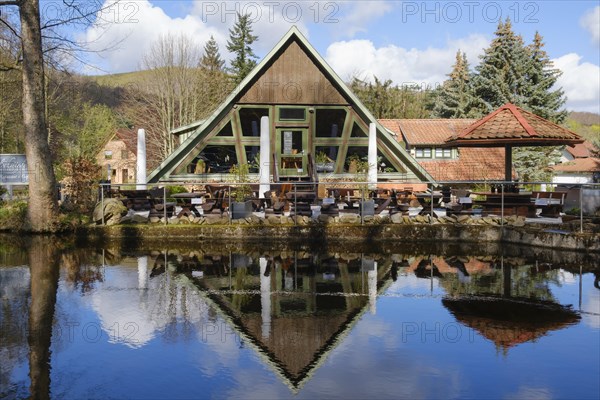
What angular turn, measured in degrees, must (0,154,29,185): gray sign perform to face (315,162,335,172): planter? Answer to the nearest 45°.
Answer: approximately 90° to its left

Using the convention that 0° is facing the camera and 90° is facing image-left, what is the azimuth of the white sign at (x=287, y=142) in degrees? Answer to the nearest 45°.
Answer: approximately 0°

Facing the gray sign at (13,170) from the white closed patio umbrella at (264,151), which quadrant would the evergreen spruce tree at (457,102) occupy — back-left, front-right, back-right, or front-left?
back-right

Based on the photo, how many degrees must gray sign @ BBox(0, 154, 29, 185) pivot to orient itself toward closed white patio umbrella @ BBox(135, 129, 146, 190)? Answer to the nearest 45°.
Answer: approximately 90° to its left

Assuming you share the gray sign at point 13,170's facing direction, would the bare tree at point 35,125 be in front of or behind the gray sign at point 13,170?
in front

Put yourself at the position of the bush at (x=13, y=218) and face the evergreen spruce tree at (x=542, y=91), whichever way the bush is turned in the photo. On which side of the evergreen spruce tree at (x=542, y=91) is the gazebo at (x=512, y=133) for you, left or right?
right

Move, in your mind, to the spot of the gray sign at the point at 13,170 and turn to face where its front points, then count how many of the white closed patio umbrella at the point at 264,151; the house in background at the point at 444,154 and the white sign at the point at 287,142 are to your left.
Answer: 3

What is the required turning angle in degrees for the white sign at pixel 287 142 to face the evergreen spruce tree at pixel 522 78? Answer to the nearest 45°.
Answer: approximately 135° to its left

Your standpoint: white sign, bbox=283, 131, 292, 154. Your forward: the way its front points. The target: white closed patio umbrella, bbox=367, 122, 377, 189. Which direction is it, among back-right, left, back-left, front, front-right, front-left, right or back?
front-left

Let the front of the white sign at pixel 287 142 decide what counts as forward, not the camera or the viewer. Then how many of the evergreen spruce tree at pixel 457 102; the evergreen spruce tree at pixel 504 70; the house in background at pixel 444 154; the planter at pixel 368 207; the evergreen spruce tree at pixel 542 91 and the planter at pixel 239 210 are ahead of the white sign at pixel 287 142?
2

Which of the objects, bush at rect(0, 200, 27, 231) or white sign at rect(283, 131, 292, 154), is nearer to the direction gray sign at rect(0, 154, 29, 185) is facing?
the bush

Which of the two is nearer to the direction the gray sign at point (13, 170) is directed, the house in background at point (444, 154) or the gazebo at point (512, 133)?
the gazebo

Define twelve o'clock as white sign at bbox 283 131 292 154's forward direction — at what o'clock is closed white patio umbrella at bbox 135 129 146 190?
The closed white patio umbrella is roughly at 2 o'clock from the white sign.
